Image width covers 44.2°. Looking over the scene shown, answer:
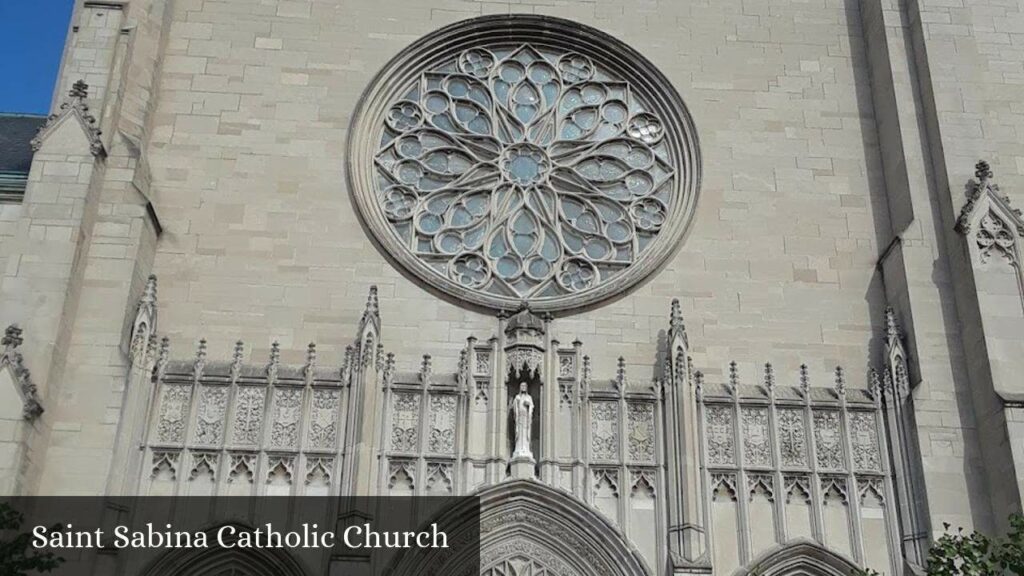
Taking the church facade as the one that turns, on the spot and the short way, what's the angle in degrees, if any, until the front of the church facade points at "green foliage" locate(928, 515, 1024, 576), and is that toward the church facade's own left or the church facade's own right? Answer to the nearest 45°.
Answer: approximately 45° to the church facade's own left

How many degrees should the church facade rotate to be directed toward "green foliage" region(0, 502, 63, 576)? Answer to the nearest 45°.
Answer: approximately 45° to its right

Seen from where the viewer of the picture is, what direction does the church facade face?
facing the viewer
